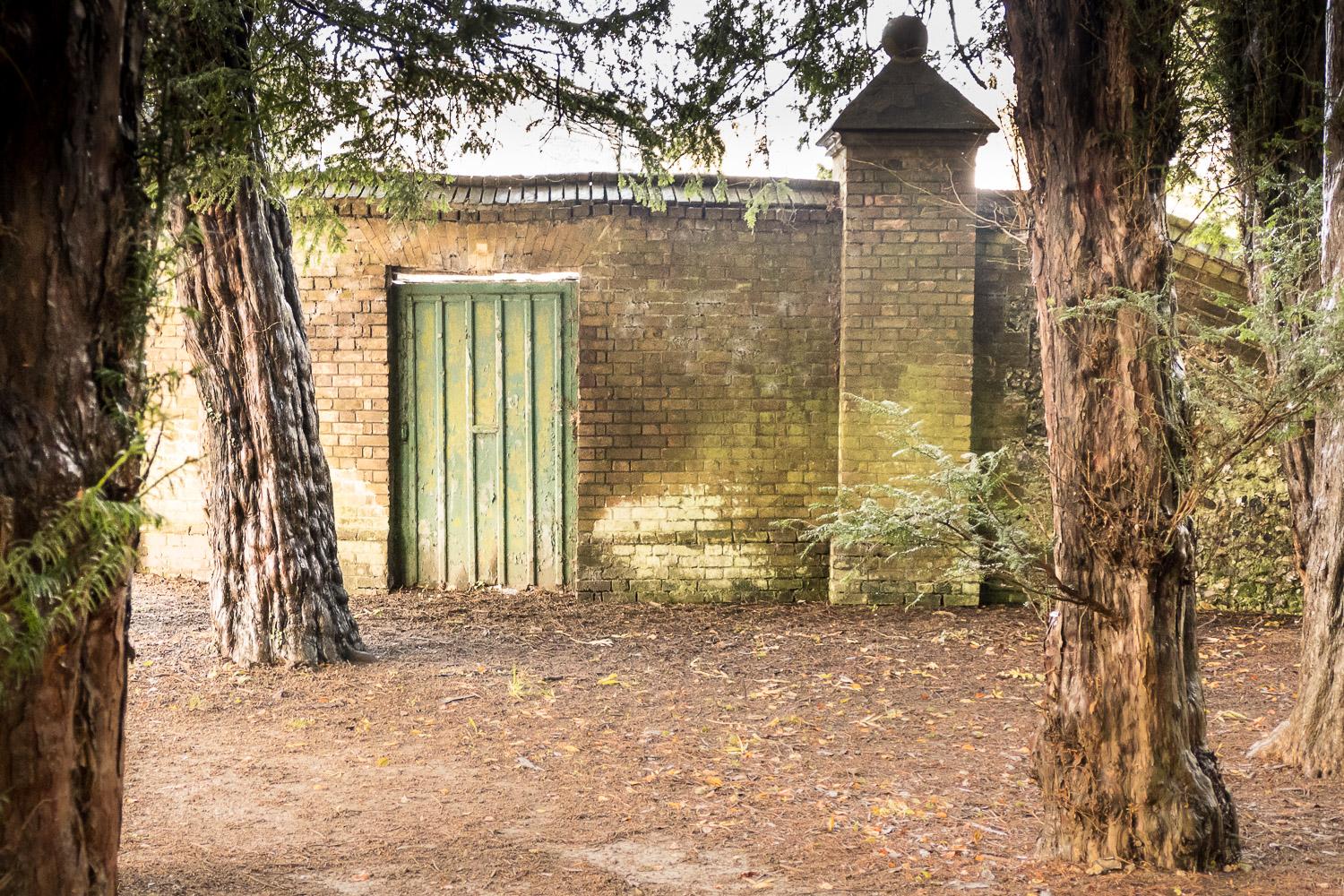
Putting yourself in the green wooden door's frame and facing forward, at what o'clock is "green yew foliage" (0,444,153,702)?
The green yew foliage is roughly at 12 o'clock from the green wooden door.

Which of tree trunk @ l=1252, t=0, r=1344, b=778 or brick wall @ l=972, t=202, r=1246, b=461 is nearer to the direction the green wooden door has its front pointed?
the tree trunk

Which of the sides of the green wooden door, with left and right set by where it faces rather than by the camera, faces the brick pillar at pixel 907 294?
left

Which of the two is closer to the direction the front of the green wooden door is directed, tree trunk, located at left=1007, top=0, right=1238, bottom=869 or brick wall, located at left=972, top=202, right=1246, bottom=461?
the tree trunk

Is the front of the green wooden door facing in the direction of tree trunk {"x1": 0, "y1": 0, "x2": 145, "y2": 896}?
yes

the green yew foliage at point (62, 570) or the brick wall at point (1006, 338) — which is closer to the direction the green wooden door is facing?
the green yew foliage

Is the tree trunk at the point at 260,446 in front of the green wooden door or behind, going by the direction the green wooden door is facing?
in front

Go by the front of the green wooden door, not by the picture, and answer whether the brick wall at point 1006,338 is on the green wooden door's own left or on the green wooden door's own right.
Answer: on the green wooden door's own left

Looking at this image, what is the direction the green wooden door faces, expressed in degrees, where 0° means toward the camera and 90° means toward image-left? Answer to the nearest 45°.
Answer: approximately 0°

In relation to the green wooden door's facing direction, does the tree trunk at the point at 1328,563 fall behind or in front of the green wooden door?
in front
